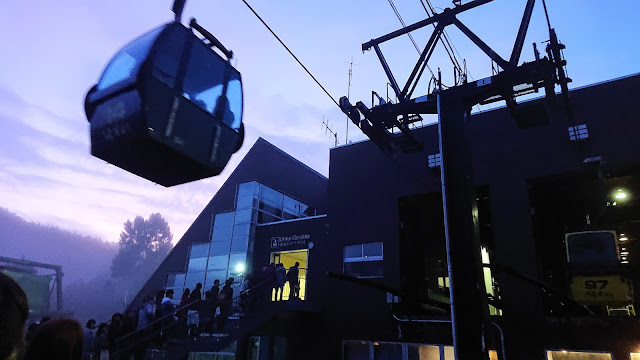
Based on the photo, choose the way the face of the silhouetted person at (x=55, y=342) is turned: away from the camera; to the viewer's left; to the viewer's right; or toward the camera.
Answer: away from the camera

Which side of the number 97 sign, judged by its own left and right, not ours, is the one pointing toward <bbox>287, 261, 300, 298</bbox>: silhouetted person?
right

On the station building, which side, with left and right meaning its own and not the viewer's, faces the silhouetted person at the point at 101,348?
front

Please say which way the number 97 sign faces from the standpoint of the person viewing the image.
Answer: facing the viewer

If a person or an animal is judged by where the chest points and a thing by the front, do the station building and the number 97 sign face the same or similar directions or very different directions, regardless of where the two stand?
same or similar directions

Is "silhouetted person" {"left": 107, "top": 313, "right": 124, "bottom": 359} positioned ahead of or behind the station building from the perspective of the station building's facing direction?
ahead

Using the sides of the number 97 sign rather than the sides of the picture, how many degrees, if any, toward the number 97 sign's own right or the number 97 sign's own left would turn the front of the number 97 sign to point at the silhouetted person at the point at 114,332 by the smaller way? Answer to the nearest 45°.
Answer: approximately 45° to the number 97 sign's own right

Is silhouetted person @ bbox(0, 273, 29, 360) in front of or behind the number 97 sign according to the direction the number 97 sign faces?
in front

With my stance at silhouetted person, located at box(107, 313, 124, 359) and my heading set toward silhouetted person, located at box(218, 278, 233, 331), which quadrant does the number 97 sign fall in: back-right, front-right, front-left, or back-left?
front-right

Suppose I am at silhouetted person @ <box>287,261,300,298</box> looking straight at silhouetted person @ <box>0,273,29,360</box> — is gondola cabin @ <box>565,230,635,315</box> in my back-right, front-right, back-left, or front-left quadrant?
front-left

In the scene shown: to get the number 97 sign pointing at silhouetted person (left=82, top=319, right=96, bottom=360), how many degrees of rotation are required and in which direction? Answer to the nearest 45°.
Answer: approximately 45° to its right

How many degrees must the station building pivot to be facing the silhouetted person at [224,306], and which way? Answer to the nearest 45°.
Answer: approximately 45° to its right
